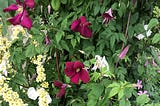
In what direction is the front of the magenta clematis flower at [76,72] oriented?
toward the camera
